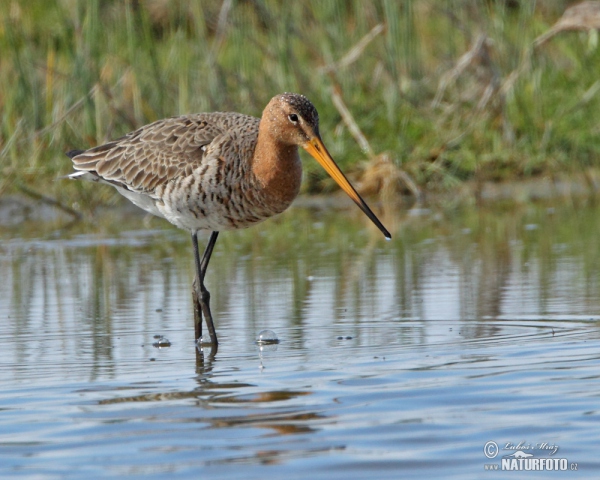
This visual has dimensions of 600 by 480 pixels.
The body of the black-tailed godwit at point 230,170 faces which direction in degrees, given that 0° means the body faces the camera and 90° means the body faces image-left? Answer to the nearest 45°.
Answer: approximately 270°
